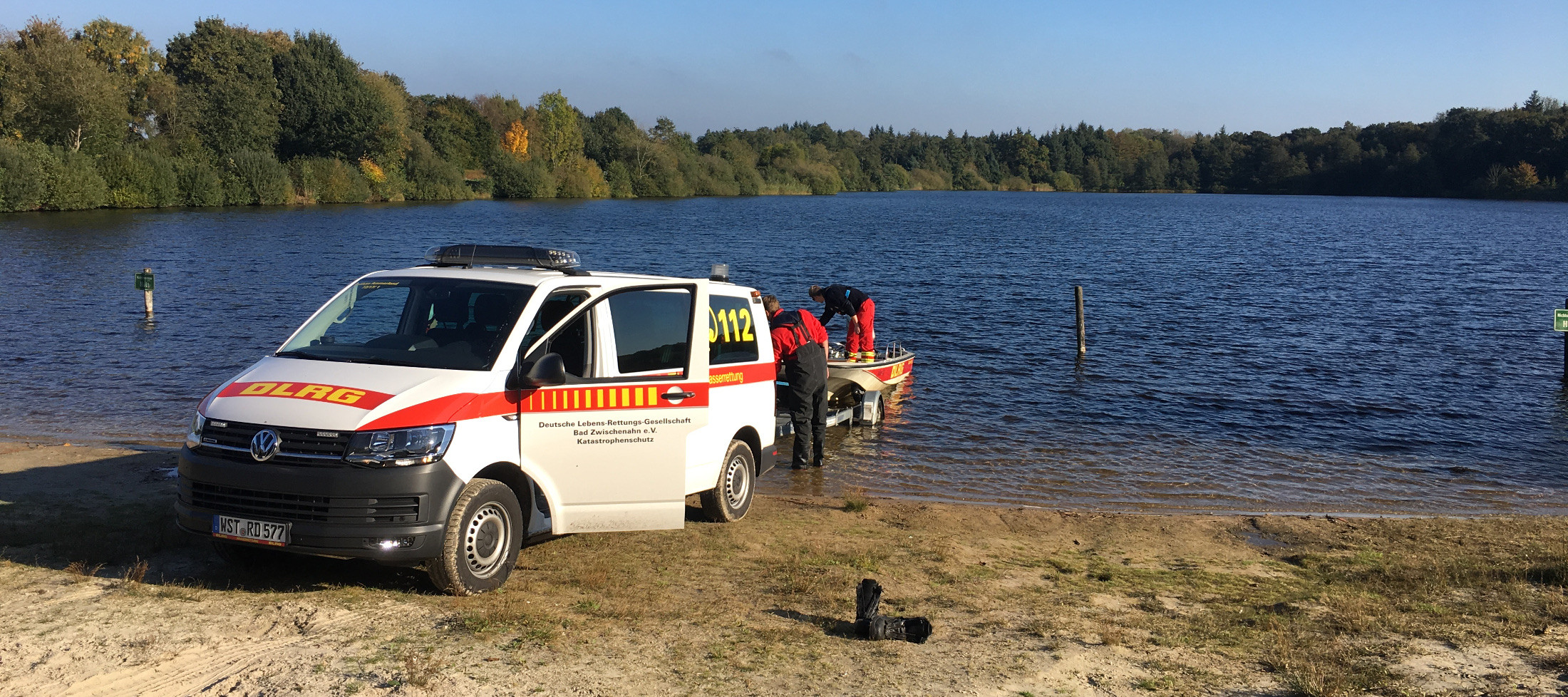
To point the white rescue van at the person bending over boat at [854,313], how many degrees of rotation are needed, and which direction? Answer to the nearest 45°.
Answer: approximately 180°

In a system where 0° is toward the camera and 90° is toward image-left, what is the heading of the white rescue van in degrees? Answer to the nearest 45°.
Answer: approximately 45°

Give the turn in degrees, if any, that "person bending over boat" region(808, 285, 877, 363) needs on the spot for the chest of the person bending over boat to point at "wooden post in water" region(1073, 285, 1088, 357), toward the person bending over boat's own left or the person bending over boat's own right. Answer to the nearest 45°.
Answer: approximately 135° to the person bending over boat's own right

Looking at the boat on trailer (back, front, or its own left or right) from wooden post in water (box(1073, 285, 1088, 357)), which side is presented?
back

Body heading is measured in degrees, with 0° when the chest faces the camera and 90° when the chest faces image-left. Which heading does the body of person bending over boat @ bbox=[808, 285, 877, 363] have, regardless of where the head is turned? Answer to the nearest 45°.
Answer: approximately 90°

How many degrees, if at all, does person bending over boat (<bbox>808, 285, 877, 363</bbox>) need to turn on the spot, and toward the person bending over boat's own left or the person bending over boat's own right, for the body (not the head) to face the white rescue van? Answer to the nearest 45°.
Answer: approximately 90° to the person bending over boat's own left

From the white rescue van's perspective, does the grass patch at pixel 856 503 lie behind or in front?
behind
